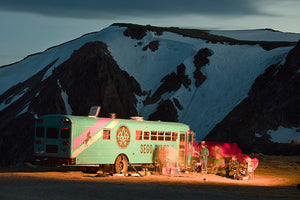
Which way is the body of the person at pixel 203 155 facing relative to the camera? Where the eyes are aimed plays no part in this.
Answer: toward the camera

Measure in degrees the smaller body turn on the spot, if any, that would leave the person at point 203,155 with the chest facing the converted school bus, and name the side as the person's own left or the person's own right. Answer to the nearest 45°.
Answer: approximately 45° to the person's own right

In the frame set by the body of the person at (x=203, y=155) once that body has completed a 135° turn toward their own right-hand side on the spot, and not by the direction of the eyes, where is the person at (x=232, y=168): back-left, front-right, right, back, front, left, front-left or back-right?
back

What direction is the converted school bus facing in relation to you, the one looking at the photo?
facing away from the viewer and to the right of the viewer

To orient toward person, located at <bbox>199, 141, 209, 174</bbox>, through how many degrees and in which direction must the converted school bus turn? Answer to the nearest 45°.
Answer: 0° — it already faces them

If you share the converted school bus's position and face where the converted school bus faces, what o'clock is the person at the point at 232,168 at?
The person is roughly at 1 o'clock from the converted school bus.

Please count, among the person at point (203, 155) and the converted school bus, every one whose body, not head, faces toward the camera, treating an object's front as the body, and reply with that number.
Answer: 1
